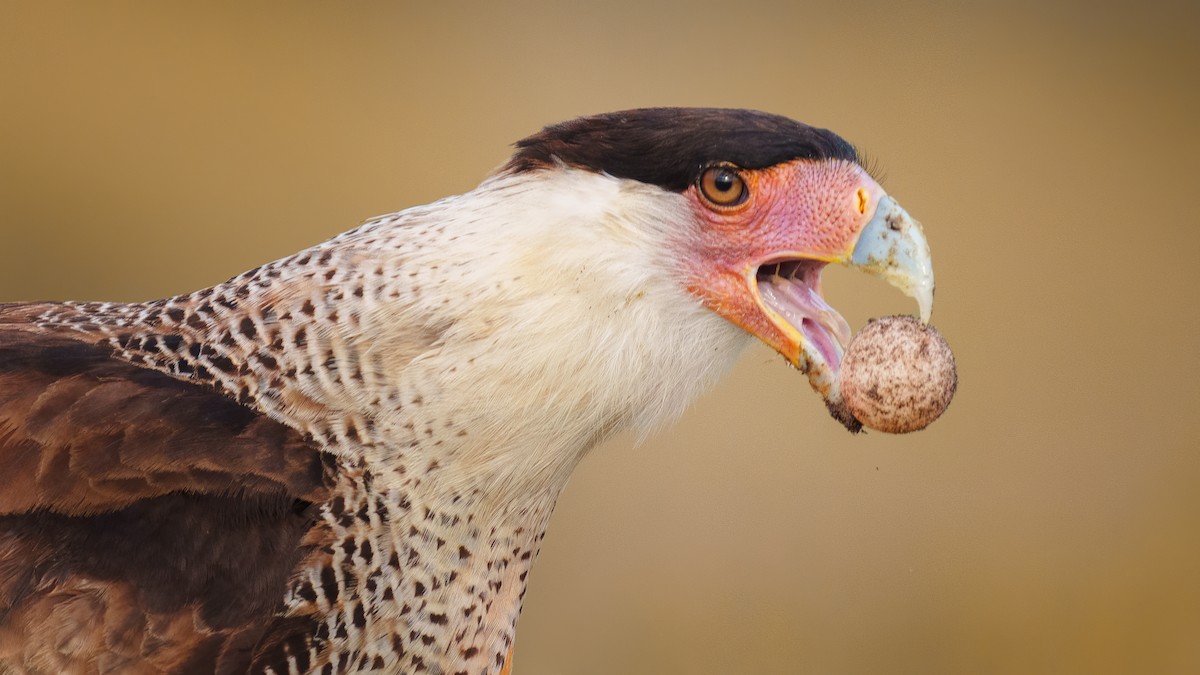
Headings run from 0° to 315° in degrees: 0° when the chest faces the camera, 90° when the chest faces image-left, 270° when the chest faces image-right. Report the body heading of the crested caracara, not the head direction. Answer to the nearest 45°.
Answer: approximately 270°
